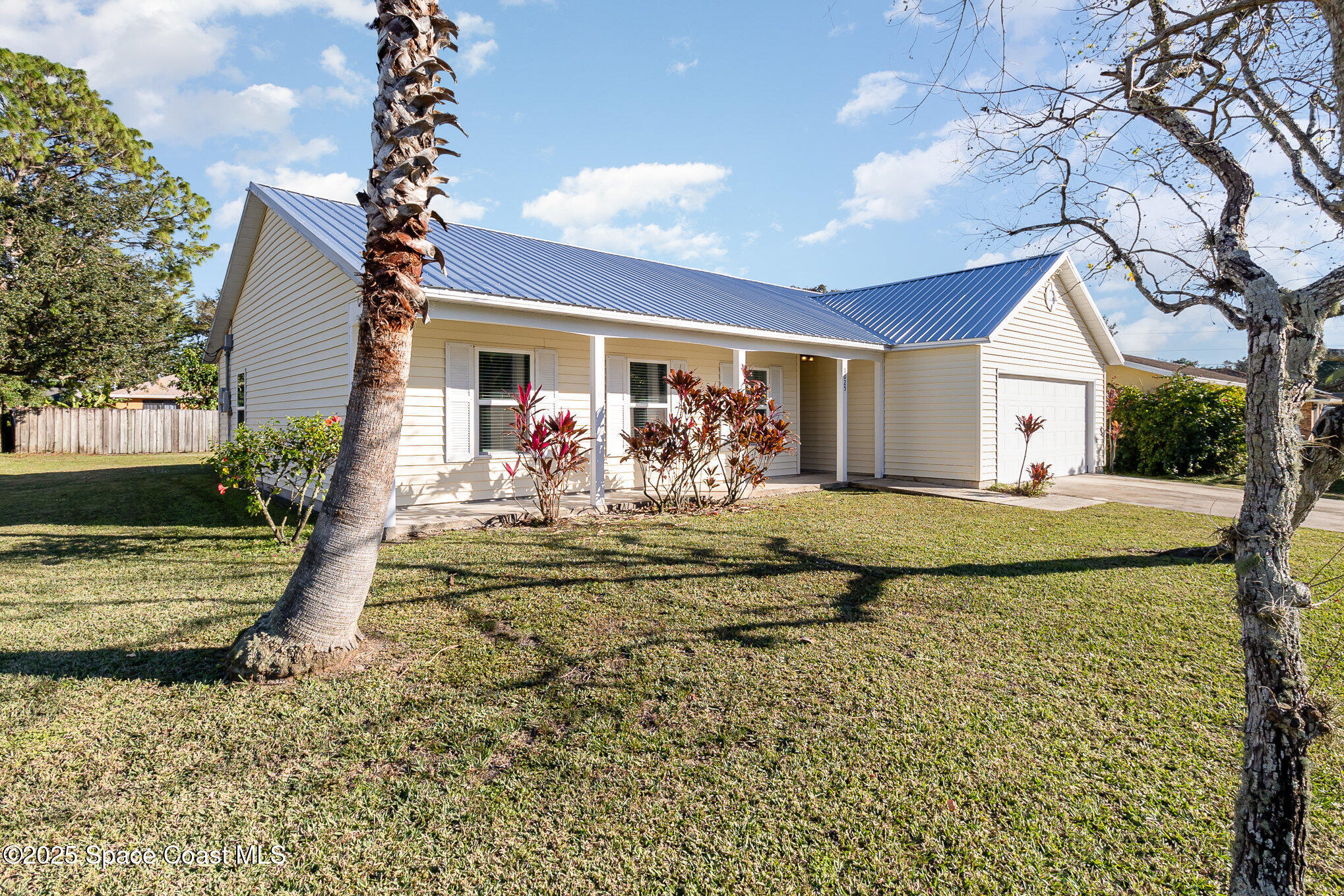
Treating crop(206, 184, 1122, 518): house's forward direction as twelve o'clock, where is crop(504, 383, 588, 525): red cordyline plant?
The red cordyline plant is roughly at 2 o'clock from the house.

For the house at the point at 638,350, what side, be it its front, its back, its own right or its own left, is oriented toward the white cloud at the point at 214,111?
back

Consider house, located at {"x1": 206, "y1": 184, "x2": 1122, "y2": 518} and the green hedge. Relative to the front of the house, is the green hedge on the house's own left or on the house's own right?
on the house's own left

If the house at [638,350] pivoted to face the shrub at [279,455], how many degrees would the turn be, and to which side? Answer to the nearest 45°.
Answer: approximately 90° to its right

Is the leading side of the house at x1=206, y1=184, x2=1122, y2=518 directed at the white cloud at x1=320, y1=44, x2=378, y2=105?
no

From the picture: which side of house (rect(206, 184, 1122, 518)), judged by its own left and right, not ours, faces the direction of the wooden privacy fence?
back

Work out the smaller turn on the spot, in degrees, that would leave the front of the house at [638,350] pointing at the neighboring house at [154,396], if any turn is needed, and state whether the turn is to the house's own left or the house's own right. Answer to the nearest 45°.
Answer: approximately 180°

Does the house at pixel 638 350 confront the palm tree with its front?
no

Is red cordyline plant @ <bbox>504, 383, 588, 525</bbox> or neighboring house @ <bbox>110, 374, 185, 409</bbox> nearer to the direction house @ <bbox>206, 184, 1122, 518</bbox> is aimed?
the red cordyline plant

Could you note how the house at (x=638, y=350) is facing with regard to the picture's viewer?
facing the viewer and to the right of the viewer

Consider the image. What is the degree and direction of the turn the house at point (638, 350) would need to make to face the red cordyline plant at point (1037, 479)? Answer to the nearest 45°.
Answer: approximately 45° to its left
